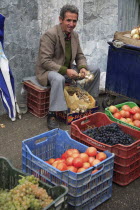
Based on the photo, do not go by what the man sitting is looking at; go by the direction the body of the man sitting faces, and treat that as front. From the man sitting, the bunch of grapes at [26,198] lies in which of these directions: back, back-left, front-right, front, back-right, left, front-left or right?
front-right

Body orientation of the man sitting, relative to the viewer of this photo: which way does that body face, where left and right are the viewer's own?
facing the viewer and to the right of the viewer

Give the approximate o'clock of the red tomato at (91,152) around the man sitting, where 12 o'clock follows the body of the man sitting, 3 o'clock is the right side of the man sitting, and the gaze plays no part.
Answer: The red tomato is roughly at 1 o'clock from the man sitting.

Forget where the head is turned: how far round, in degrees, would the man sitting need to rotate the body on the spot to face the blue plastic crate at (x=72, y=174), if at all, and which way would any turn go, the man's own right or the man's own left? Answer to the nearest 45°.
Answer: approximately 45° to the man's own right

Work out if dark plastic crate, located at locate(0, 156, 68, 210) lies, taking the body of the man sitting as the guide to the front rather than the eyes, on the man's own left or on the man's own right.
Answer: on the man's own right

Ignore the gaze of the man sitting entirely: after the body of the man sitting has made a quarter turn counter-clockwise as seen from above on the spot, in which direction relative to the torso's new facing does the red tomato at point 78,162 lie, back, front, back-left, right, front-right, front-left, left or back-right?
back-right

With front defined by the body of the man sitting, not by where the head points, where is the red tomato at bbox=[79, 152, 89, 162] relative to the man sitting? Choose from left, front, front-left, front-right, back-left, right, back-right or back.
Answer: front-right

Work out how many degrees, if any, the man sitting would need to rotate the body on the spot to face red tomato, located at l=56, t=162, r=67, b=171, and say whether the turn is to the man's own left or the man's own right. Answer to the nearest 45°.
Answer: approximately 45° to the man's own right

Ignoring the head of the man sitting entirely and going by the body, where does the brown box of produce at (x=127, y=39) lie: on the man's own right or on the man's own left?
on the man's own left

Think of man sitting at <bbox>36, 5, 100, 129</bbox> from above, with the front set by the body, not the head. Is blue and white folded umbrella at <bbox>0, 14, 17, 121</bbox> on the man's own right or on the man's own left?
on the man's own right

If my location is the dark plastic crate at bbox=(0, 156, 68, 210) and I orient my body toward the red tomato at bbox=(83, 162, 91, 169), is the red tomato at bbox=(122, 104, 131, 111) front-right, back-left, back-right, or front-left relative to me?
front-left

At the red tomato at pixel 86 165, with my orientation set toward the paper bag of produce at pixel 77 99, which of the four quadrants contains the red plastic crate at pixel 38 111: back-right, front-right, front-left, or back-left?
front-left
